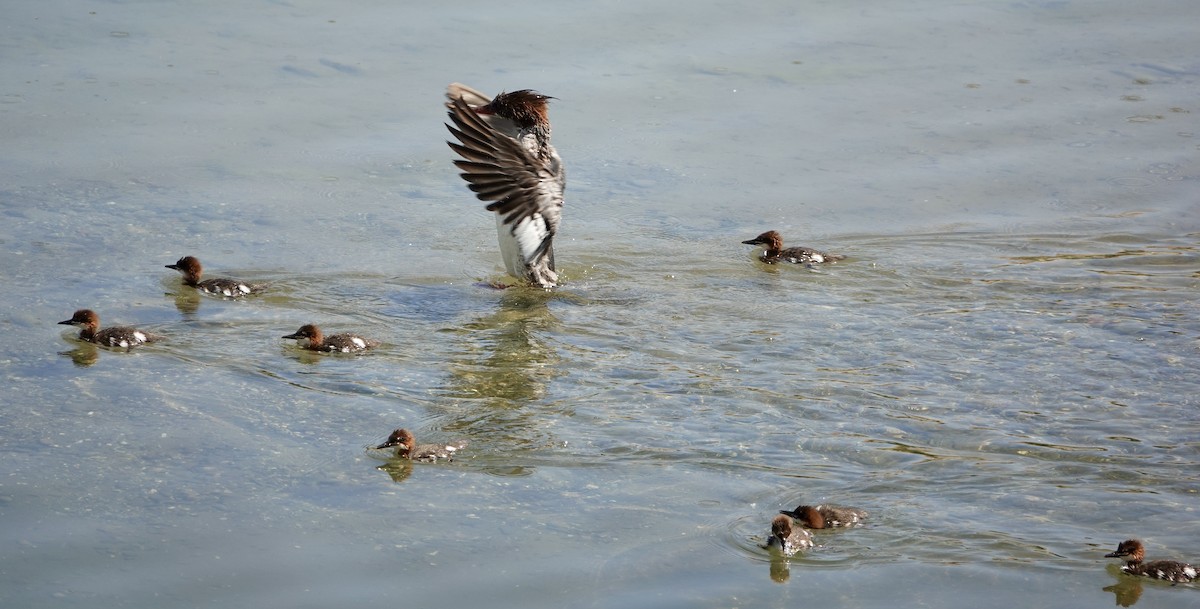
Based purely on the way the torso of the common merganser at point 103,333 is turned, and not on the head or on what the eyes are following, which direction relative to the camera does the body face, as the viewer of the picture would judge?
to the viewer's left

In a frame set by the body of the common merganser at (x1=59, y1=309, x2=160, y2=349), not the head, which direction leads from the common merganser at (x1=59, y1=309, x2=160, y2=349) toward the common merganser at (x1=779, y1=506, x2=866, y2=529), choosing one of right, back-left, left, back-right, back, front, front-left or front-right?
back-left

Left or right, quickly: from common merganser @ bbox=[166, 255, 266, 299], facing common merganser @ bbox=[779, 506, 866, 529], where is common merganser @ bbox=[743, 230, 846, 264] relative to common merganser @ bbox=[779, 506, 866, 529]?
left

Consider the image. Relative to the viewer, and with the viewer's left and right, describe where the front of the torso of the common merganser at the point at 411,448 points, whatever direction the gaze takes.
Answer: facing to the left of the viewer

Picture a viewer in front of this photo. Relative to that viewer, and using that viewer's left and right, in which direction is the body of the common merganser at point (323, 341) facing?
facing to the left of the viewer

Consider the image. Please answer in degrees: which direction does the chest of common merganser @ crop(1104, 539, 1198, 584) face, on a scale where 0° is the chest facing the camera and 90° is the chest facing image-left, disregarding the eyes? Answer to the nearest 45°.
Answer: approximately 90°

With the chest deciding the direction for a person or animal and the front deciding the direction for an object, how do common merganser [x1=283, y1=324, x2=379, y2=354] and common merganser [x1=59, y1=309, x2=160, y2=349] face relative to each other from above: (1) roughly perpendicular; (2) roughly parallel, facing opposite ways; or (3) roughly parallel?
roughly parallel

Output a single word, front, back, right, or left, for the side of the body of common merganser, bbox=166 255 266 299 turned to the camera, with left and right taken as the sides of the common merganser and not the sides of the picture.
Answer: left

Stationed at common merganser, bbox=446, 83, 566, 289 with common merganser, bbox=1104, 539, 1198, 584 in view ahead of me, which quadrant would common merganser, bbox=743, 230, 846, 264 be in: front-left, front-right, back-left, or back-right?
front-left

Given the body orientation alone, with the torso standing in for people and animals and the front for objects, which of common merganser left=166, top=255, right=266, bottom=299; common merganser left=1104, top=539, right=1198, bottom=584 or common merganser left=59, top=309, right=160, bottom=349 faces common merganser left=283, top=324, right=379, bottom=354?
common merganser left=1104, top=539, right=1198, bottom=584

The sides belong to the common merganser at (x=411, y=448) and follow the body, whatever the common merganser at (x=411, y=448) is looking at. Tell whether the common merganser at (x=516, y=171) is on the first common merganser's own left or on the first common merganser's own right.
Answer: on the first common merganser's own right

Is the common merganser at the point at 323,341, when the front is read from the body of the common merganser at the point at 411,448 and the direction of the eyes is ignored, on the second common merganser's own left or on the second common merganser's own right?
on the second common merganser's own right

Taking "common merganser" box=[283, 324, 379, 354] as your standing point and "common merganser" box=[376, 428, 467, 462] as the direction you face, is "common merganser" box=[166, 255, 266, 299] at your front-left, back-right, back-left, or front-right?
back-right

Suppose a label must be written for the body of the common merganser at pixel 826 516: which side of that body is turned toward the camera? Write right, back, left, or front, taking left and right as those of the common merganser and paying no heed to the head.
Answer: left

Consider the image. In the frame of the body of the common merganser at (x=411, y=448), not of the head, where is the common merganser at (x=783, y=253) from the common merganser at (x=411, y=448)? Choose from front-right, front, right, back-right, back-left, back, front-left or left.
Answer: back-right

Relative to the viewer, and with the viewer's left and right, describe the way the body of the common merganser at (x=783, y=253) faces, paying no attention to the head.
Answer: facing to the left of the viewer
